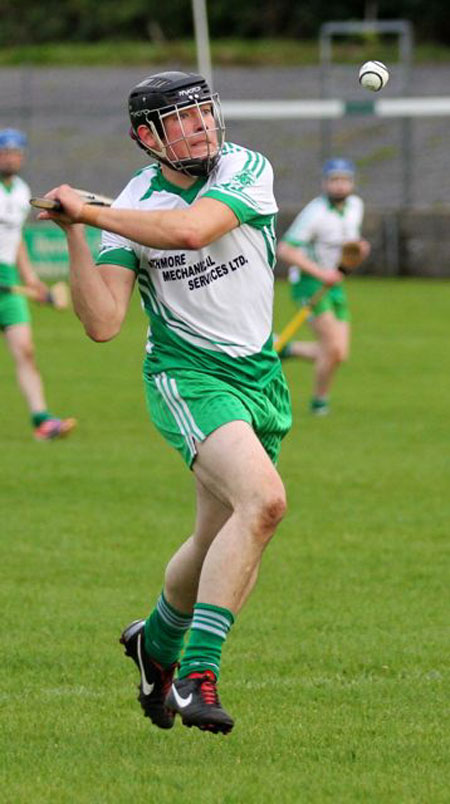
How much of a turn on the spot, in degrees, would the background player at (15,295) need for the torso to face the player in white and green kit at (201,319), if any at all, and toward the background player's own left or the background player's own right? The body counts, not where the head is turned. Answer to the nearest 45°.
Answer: approximately 45° to the background player's own right

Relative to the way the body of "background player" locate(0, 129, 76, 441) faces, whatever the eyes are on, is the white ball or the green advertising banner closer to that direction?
the white ball

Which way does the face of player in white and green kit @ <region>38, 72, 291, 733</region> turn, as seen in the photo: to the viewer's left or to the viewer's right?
to the viewer's right

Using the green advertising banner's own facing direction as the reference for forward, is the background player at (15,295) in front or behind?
in front

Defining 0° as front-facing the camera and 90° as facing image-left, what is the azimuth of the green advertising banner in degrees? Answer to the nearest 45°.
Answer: approximately 0°

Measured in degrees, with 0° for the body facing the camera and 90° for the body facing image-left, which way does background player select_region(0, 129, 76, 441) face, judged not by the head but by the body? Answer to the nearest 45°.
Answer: approximately 315°

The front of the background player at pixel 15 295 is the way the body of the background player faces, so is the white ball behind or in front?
in front
